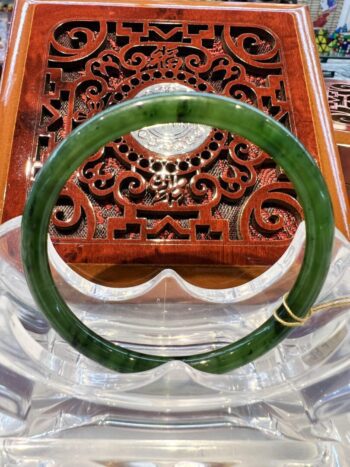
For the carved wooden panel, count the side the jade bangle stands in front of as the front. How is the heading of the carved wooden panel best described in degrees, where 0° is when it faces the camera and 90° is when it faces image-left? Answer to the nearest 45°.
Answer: approximately 0°
